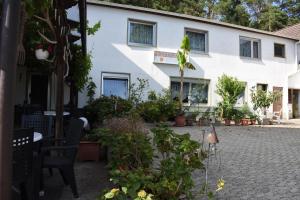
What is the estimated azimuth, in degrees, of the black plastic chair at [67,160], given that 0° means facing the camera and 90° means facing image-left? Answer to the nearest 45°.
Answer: approximately 90°

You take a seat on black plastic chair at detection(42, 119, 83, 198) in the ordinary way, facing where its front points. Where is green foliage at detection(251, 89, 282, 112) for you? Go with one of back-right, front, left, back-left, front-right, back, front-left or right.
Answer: back-right

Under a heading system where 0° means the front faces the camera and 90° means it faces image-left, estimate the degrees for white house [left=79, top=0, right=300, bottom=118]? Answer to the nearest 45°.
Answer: approximately 315°

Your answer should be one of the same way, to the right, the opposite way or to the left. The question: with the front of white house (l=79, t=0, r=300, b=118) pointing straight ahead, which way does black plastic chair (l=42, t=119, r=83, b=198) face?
to the right

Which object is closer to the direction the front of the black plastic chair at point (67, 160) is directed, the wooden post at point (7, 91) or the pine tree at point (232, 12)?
the wooden post

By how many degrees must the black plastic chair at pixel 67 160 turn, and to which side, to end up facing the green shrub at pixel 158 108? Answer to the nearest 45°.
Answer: approximately 135° to its right

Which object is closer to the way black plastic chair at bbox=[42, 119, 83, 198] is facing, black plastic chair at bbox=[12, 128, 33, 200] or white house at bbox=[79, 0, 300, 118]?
the black plastic chair

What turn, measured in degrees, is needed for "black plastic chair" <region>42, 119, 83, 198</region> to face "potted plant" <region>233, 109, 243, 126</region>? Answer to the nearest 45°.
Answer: approximately 135° to its right

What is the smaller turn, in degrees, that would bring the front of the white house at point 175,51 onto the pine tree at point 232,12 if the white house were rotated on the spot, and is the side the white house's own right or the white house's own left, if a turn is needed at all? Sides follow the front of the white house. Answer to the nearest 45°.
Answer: approximately 135° to the white house's own left
